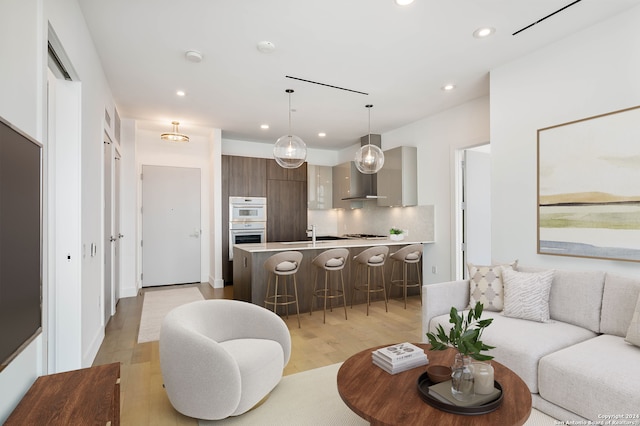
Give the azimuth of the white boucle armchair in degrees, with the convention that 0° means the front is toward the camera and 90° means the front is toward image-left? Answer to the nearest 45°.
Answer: approximately 315°

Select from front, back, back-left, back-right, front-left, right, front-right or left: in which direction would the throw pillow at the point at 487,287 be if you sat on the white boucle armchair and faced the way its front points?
front-left

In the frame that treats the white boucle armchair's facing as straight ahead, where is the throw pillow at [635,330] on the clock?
The throw pillow is roughly at 11 o'clock from the white boucle armchair.

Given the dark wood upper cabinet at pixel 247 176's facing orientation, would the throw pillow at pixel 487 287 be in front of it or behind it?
in front

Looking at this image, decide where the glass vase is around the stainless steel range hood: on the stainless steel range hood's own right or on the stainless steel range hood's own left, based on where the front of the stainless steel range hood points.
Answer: on the stainless steel range hood's own left

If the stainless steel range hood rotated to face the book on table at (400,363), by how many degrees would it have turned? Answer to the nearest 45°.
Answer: approximately 45° to its left

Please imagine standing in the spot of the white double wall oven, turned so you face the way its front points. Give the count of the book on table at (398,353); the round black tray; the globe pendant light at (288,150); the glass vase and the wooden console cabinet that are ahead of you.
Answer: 5

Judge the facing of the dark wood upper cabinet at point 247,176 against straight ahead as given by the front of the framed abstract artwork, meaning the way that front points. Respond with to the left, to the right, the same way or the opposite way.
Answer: to the left

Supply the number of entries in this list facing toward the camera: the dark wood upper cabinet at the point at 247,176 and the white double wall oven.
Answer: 2

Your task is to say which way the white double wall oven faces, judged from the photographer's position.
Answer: facing the viewer

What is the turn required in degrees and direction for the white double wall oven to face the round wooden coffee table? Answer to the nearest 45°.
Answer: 0° — it already faces it

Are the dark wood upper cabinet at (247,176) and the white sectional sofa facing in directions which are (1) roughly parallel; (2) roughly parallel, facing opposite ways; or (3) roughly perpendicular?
roughly perpendicular

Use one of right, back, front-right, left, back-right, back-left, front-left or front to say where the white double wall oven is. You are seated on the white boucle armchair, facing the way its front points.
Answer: back-left

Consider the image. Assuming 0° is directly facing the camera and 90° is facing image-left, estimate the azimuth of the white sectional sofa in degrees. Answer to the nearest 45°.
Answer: approximately 45°

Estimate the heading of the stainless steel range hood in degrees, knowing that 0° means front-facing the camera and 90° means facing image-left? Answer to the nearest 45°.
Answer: approximately 45°

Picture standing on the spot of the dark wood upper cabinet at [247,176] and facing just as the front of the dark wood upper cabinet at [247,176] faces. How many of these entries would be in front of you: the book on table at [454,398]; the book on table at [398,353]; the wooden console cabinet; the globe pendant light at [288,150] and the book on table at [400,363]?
5
